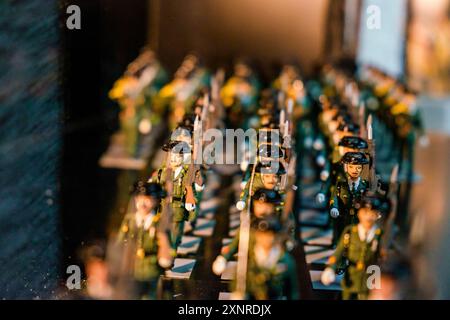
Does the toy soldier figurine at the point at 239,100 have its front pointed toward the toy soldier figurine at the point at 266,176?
yes

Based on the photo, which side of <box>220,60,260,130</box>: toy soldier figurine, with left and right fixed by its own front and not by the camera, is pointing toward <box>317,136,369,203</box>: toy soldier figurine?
front

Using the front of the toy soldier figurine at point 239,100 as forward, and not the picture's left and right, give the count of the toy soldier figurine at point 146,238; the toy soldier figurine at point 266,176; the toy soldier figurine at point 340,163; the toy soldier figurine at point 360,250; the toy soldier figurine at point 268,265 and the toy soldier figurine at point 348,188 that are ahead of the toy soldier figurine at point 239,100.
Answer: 6

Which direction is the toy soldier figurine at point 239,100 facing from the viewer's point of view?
toward the camera

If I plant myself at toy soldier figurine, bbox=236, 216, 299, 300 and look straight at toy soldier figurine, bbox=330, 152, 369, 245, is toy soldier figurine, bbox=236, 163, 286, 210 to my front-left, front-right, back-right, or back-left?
front-left

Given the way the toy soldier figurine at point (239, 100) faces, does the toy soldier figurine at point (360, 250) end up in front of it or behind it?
in front

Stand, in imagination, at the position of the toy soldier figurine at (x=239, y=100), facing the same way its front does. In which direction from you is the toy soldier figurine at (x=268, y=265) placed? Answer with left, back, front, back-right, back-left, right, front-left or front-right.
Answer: front

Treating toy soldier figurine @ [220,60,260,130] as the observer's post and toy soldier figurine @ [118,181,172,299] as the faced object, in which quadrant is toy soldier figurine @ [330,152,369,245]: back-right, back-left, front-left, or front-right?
front-left

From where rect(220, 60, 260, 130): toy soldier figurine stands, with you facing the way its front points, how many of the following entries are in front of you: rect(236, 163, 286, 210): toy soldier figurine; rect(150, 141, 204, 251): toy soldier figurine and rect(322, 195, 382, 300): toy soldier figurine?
3

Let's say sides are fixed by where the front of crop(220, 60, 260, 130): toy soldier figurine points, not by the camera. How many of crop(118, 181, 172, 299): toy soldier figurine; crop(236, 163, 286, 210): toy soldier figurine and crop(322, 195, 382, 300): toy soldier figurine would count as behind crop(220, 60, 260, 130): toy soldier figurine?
0

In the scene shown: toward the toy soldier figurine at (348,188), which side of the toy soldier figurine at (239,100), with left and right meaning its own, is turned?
front

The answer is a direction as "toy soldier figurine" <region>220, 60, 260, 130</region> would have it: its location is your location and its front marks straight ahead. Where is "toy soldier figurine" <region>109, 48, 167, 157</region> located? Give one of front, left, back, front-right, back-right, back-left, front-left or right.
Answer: right

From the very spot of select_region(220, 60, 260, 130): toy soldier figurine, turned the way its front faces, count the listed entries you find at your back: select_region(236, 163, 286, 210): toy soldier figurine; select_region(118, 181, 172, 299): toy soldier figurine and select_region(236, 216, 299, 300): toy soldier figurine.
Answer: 0

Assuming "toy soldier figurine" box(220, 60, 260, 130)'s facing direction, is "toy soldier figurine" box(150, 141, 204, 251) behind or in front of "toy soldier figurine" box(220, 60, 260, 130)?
in front
